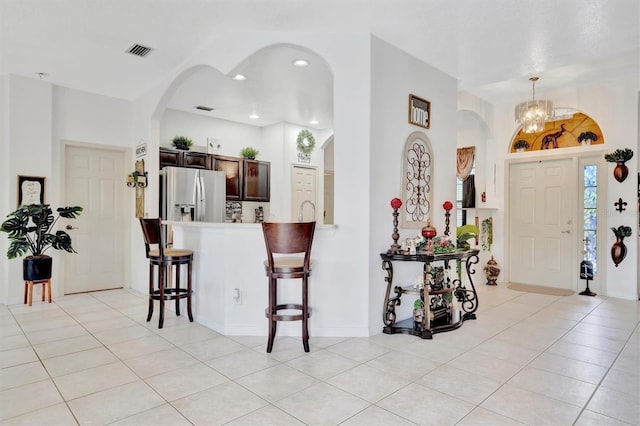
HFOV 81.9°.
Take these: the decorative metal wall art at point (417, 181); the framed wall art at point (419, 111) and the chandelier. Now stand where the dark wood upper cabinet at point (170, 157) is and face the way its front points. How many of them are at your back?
0

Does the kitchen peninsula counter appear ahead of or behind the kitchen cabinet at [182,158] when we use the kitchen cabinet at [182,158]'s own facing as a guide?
ahead

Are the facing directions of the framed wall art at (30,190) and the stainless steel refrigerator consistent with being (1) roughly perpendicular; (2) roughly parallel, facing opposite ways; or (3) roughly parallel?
roughly parallel

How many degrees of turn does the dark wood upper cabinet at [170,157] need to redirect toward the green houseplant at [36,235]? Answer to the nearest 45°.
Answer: approximately 90° to its right

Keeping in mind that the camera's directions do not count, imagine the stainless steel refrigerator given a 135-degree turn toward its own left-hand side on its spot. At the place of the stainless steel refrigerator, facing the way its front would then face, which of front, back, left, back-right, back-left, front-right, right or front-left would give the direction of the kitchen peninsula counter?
back

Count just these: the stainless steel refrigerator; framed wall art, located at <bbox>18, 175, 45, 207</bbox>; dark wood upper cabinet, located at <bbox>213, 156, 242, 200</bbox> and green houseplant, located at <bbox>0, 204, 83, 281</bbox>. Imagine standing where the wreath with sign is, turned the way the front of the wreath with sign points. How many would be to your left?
0

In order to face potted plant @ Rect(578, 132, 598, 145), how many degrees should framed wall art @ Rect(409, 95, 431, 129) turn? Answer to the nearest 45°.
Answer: approximately 90° to its left

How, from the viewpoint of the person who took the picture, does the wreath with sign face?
facing the viewer

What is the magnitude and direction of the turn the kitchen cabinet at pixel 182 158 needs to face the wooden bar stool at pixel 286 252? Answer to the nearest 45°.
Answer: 0° — it already faces it

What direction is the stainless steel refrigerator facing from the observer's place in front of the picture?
facing the viewer and to the right of the viewer

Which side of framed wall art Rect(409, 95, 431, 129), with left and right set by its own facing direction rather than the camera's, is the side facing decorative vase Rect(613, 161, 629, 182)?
left

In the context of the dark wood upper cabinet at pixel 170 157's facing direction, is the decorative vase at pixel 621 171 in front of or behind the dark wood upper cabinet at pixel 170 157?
in front

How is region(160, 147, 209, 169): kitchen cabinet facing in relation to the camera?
toward the camera
